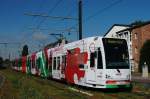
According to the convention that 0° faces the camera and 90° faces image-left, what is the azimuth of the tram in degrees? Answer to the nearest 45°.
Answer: approximately 315°
